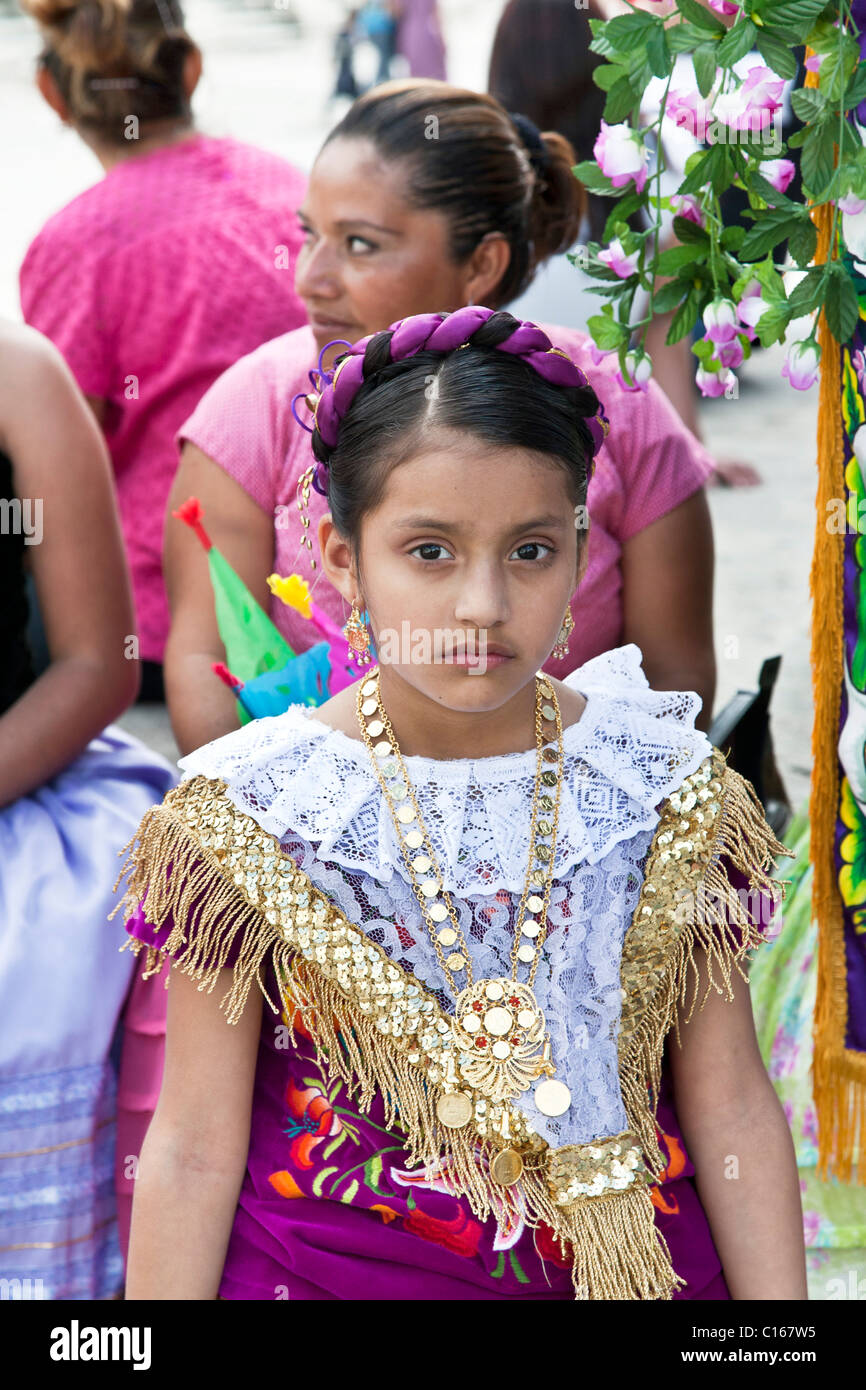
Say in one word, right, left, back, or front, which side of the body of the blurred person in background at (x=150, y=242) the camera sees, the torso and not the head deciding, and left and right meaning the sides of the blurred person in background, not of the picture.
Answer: back

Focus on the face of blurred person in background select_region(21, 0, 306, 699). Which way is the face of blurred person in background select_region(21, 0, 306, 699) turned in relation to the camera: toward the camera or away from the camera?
away from the camera

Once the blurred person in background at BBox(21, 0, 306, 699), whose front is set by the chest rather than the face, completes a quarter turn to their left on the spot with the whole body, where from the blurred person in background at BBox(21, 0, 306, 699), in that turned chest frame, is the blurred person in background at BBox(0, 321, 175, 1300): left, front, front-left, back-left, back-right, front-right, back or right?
left

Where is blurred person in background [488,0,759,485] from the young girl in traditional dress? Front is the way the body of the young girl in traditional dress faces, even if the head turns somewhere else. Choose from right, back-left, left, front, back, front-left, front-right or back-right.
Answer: back
